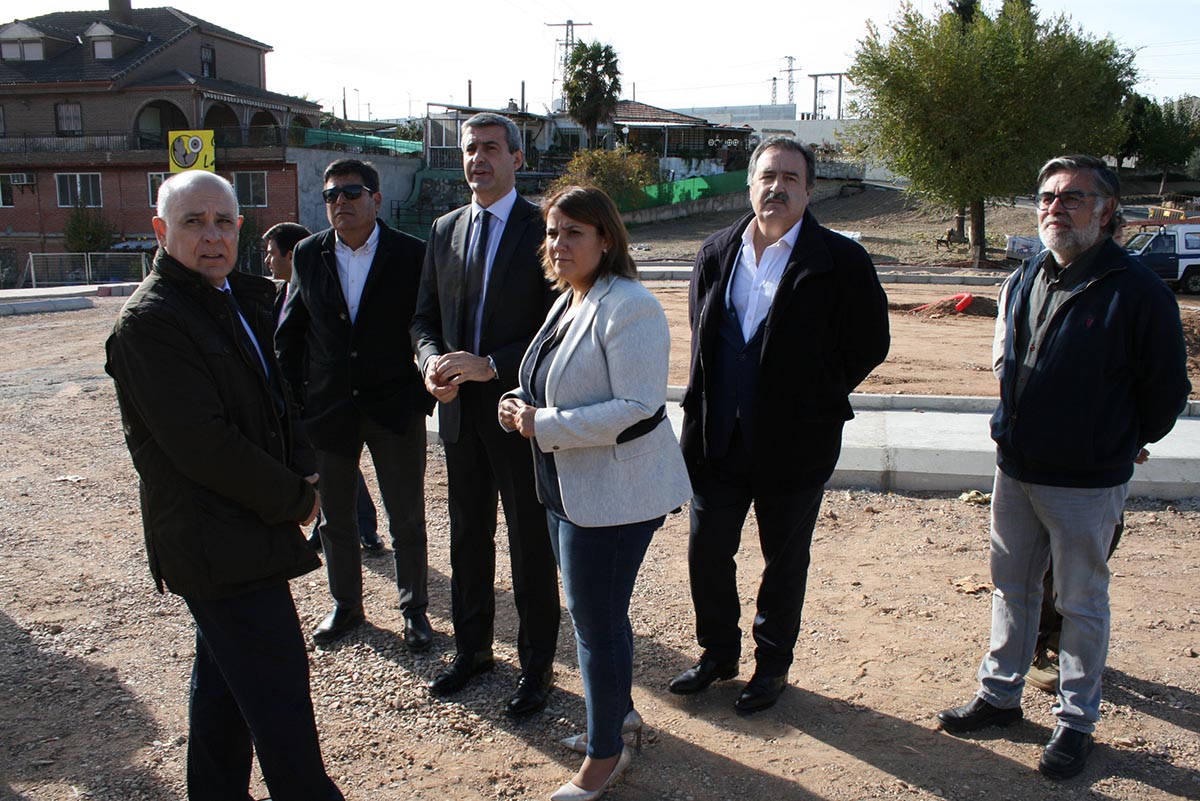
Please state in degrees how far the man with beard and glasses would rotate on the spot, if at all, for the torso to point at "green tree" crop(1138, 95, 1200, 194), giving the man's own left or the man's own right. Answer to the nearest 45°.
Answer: approximately 135° to the man's own right

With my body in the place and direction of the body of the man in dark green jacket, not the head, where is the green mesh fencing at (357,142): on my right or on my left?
on my left

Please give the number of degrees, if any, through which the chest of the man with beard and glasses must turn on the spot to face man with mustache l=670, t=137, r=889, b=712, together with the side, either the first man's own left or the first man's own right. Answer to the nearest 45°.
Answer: approximately 45° to the first man's own right

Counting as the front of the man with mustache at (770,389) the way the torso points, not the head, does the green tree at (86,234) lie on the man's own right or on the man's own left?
on the man's own right

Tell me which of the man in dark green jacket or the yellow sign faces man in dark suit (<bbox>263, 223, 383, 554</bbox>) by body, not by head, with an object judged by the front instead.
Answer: the yellow sign

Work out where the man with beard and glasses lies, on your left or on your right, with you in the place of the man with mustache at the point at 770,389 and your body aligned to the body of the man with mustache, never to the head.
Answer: on your left

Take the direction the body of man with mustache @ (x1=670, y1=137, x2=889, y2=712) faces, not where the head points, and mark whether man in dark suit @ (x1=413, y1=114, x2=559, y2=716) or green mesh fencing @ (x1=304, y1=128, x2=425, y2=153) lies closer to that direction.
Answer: the man in dark suit

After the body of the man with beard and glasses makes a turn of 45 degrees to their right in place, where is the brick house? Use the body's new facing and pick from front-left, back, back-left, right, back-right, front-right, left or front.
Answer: front-right

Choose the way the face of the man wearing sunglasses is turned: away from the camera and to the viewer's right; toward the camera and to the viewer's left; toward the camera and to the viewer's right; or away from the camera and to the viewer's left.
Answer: toward the camera and to the viewer's left
